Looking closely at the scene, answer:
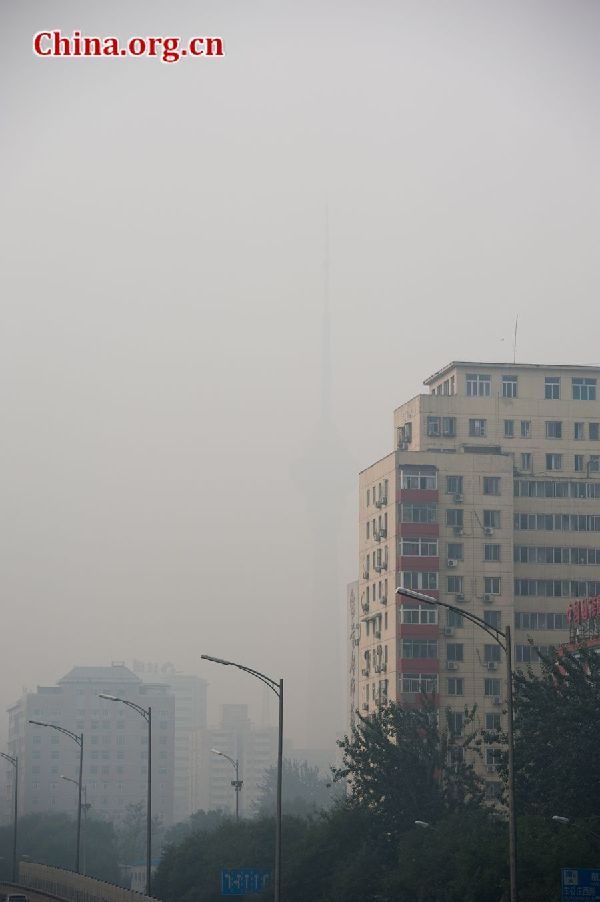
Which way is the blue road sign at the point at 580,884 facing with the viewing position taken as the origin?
facing the viewer
